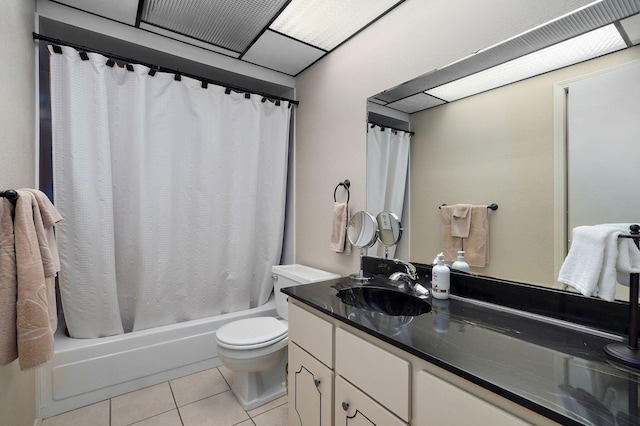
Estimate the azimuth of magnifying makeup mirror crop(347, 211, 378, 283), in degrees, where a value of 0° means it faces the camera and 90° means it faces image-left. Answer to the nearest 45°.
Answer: approximately 45°

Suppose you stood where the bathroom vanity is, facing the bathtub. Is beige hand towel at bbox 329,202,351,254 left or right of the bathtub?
right

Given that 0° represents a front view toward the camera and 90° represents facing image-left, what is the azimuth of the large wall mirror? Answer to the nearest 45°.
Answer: approximately 45°

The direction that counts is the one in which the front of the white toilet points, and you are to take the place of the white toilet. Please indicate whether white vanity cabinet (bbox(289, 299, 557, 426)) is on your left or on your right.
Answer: on your left

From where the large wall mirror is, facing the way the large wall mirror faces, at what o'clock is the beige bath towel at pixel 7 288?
The beige bath towel is roughly at 12 o'clock from the large wall mirror.

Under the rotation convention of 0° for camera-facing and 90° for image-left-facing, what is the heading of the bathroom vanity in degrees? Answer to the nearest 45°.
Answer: approximately 45°

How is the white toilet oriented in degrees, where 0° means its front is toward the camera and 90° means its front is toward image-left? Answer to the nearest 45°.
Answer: approximately 45°
